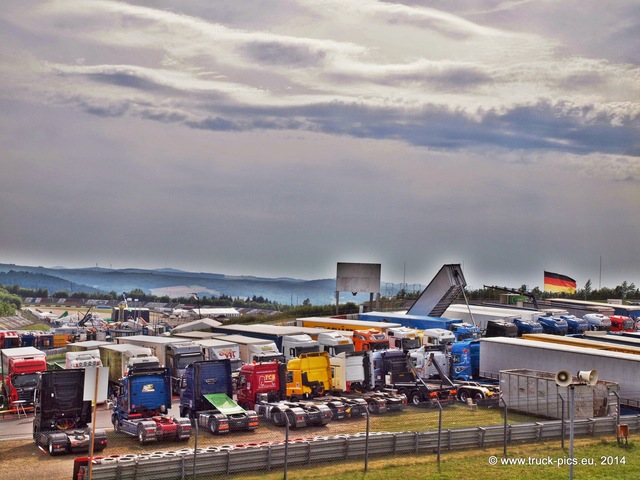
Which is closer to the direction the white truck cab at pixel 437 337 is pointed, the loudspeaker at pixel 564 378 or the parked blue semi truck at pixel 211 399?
the loudspeaker

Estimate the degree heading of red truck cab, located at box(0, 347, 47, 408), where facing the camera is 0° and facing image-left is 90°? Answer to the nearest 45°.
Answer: approximately 315°

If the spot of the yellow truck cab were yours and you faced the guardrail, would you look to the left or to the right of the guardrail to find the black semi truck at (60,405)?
right

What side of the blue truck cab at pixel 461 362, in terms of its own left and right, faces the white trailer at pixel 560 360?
back

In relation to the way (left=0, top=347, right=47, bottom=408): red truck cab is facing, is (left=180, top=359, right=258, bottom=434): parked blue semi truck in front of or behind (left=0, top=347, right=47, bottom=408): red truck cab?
in front

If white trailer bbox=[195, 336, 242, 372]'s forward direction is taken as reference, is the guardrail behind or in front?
in front

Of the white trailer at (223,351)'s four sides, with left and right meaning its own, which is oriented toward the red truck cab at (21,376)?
right
